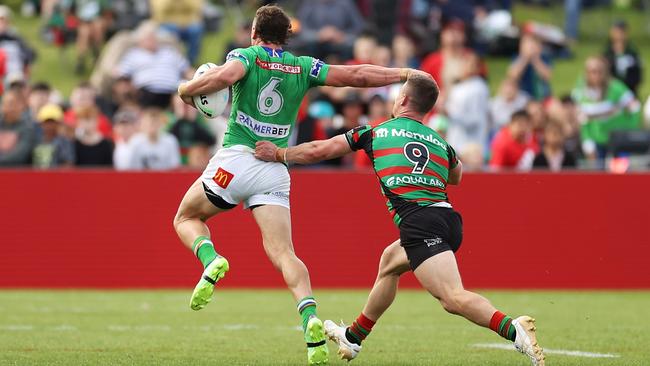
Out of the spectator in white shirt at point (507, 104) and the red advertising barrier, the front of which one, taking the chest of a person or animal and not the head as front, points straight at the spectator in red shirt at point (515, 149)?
the spectator in white shirt

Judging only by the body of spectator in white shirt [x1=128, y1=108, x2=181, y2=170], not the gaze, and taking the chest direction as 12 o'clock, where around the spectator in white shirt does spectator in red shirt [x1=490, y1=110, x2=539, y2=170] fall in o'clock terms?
The spectator in red shirt is roughly at 9 o'clock from the spectator in white shirt.

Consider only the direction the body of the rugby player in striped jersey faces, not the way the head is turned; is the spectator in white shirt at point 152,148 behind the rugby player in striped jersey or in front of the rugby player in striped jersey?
in front

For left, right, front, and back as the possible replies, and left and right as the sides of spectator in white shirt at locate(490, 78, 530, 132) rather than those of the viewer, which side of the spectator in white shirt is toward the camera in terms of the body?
front

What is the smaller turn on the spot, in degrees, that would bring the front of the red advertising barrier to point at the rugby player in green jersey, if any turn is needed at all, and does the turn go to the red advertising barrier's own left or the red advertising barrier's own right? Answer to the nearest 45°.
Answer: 0° — it already faces them

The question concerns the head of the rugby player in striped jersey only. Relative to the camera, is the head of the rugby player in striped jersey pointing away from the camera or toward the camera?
away from the camera

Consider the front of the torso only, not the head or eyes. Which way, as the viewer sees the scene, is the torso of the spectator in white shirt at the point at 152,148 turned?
toward the camera

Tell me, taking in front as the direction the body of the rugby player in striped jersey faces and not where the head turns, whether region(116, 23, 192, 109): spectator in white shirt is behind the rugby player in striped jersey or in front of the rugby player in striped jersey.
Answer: in front

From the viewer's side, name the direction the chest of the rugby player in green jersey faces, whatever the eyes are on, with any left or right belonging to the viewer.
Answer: facing away from the viewer

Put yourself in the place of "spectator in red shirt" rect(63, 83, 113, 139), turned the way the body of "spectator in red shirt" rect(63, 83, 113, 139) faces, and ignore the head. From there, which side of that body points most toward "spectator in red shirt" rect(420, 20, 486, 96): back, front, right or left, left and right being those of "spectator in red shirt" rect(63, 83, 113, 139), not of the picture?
left

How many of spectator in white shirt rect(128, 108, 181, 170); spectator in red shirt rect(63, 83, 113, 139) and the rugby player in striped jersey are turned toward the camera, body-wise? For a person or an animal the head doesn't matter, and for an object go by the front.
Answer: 2

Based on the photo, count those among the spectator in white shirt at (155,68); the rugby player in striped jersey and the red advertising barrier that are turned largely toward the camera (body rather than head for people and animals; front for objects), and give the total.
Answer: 2
